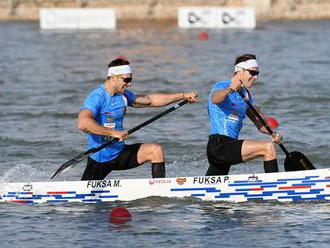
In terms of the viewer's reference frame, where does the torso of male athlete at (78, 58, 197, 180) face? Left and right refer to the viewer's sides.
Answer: facing to the right of the viewer

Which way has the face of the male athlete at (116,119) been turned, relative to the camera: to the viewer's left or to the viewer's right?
to the viewer's right

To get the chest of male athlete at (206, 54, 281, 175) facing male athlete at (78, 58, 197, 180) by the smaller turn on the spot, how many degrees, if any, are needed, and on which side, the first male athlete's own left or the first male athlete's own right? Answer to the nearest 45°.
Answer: approximately 180°

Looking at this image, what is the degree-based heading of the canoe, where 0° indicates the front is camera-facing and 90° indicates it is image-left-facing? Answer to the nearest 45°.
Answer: approximately 270°

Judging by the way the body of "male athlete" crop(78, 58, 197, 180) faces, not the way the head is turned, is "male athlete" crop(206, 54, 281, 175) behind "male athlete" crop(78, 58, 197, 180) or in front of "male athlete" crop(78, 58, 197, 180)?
in front

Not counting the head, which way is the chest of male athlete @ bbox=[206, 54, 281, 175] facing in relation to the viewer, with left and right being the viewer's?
facing to the right of the viewer
